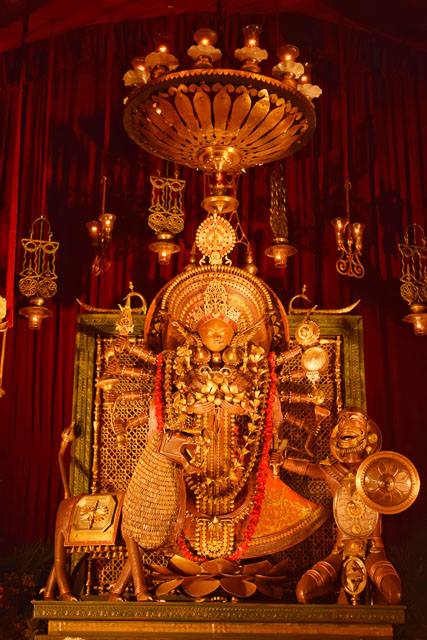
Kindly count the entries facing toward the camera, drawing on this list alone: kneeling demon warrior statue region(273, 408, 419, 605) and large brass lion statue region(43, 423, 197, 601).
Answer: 1

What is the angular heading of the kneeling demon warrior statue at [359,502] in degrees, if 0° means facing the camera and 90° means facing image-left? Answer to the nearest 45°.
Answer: approximately 0°
